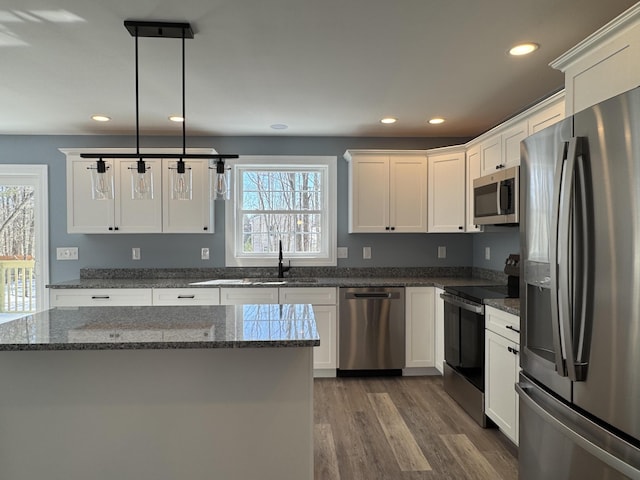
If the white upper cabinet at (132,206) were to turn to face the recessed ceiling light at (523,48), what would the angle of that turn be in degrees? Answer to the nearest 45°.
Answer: approximately 45° to its left

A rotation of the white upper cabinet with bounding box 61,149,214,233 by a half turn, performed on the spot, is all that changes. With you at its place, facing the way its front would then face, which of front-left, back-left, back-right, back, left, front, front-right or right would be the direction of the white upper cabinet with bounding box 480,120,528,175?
back-right

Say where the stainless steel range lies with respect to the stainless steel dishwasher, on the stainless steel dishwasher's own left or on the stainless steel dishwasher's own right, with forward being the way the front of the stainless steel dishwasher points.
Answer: on the stainless steel dishwasher's own left

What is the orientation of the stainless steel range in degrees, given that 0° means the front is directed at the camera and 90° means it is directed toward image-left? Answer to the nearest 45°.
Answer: approximately 45°

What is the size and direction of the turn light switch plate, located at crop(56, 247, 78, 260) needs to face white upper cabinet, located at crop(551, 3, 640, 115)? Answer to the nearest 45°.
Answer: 0° — it already faces it

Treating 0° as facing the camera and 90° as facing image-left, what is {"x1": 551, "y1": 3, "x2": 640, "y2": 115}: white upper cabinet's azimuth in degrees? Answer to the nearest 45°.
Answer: approximately 45°

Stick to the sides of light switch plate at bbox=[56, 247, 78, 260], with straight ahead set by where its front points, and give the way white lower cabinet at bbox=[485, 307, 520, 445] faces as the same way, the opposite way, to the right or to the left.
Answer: to the right

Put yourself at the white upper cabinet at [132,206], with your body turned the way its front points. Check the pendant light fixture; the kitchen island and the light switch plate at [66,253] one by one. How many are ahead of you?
2
